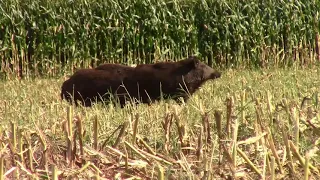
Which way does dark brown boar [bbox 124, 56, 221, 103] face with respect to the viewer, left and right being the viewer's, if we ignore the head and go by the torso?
facing to the right of the viewer

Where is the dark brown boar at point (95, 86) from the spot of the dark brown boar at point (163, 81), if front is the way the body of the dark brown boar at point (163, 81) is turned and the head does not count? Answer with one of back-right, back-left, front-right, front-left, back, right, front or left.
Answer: back
